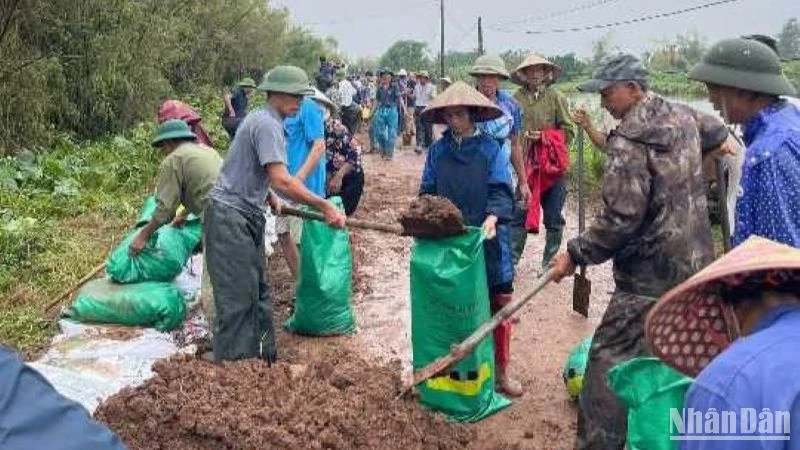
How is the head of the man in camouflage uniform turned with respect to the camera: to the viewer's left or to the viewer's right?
to the viewer's left

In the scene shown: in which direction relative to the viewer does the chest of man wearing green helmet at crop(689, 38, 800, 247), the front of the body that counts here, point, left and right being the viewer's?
facing to the left of the viewer

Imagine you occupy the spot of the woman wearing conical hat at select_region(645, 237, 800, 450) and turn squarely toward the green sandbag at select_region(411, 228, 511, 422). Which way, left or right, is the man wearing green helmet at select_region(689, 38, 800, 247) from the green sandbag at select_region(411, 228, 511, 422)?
right

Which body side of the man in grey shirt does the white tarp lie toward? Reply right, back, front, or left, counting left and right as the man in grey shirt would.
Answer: back

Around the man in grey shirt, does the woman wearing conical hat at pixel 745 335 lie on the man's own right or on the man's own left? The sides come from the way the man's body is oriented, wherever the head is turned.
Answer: on the man's own right

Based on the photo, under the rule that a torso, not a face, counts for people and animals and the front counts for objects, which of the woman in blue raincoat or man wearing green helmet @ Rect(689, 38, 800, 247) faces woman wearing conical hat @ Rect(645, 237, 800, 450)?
the woman in blue raincoat

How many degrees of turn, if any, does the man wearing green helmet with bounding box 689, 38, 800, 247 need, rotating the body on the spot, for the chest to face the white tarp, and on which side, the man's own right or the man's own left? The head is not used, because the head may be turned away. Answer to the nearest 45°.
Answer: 0° — they already face it

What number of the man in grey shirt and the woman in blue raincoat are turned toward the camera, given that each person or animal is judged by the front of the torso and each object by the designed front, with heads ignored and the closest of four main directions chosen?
1

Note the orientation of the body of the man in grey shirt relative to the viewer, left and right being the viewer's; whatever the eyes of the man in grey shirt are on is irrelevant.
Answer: facing to the right of the viewer

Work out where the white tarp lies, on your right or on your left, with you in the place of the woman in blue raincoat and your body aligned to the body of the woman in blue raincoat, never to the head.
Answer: on your right

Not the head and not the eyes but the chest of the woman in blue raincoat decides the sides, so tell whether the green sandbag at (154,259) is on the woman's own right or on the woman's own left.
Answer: on the woman's own right

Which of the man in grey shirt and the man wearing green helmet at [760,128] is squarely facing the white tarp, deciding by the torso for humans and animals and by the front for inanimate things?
the man wearing green helmet

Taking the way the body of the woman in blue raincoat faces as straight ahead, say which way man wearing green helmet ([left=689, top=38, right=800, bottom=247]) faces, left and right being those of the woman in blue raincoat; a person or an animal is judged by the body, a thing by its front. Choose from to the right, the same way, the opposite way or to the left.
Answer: to the right
